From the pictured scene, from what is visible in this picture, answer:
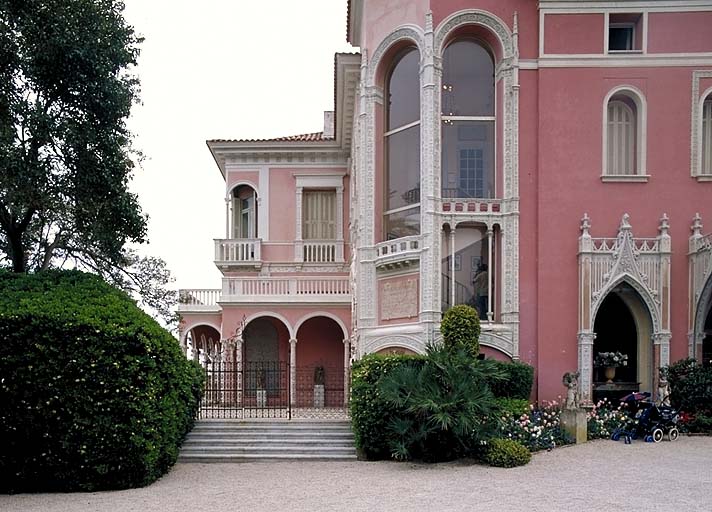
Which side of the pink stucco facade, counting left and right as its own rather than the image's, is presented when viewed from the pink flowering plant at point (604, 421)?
front

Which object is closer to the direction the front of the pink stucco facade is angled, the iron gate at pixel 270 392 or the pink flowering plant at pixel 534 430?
the pink flowering plant

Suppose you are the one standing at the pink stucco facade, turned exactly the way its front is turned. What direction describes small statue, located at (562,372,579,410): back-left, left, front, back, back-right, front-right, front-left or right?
front

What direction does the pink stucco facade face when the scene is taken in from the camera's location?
facing the viewer

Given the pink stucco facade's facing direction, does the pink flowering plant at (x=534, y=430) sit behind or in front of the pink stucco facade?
in front

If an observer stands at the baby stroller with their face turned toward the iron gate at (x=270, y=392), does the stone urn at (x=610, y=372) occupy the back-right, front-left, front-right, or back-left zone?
front-right
